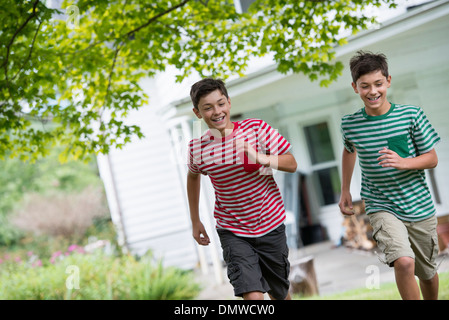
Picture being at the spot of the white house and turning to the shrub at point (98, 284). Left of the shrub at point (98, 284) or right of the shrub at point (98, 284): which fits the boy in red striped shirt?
left

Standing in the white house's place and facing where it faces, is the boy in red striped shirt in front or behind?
in front

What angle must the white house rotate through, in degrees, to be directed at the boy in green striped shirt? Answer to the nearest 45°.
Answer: approximately 45° to its left

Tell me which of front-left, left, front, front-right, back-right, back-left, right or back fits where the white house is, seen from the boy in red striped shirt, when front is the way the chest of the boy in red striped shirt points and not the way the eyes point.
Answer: back

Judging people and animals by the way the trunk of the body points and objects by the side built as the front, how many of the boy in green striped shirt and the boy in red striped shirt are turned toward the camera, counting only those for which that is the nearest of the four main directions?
2

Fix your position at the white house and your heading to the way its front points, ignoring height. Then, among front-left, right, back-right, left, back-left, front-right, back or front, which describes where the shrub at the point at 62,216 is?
right

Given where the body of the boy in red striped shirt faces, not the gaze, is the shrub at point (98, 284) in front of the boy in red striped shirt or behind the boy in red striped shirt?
behind

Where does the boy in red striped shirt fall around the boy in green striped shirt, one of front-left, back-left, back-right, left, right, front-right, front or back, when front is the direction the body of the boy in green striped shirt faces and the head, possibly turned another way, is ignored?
right

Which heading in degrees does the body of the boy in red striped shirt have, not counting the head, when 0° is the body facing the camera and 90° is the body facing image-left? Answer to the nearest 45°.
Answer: approximately 0°

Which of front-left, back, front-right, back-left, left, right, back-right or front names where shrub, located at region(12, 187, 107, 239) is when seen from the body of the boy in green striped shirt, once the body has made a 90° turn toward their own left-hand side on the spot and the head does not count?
back-left
